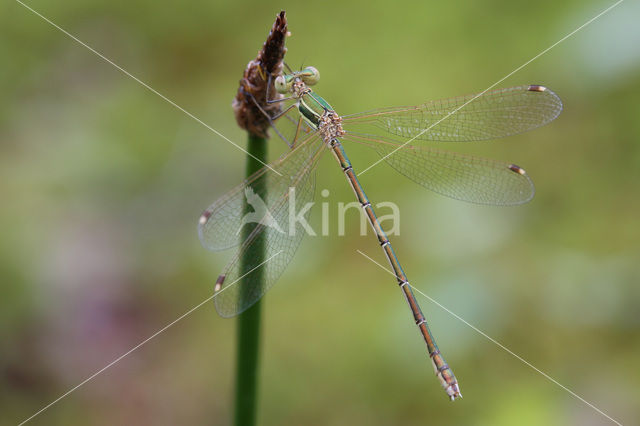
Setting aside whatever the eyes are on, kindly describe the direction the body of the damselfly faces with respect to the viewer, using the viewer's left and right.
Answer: facing away from the viewer and to the left of the viewer
